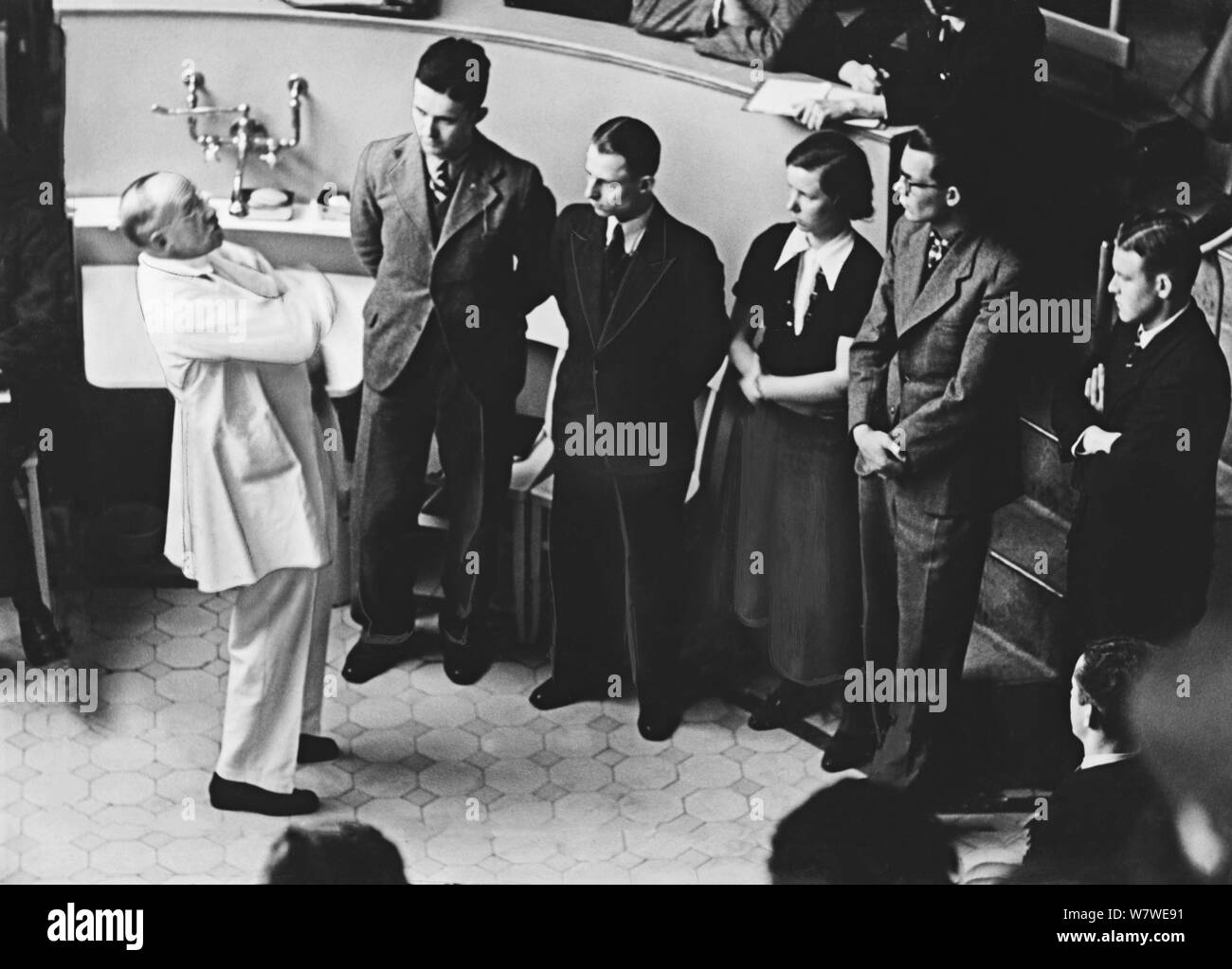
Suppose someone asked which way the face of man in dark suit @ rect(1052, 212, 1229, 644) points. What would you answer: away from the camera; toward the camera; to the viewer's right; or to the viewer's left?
to the viewer's left

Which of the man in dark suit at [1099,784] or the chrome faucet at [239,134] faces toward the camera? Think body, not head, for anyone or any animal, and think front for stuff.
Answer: the chrome faucet

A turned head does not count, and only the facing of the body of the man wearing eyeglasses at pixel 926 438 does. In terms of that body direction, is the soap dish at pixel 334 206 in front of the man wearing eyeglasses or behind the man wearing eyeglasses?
in front

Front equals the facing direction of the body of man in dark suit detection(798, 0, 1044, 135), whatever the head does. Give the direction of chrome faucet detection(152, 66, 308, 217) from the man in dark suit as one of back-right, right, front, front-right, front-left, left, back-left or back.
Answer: front-right

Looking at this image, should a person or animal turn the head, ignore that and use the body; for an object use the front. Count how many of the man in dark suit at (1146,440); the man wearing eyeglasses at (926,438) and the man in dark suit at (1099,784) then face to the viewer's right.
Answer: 0

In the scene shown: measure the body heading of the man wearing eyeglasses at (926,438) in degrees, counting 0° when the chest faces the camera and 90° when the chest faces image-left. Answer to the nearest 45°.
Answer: approximately 45°

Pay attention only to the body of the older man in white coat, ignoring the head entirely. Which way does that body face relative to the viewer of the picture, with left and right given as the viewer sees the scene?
facing to the right of the viewer

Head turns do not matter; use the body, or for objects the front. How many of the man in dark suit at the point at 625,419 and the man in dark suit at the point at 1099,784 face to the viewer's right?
0

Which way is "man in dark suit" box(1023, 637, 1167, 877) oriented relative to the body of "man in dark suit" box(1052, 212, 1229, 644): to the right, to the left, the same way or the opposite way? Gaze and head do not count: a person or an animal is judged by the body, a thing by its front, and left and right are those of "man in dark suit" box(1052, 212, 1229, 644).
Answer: to the right

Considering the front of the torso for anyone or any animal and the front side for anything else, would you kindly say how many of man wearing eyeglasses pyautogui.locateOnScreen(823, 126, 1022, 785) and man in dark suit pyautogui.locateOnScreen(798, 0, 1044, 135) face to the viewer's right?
0

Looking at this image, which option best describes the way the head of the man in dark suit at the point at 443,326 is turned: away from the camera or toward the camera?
toward the camera

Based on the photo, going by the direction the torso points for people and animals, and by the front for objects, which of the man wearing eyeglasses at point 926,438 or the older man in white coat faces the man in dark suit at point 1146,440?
the older man in white coat

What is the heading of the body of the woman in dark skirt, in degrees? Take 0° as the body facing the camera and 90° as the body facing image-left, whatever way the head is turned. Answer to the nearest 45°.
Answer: approximately 45°

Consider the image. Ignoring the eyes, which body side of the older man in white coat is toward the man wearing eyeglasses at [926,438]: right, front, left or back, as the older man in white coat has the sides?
front

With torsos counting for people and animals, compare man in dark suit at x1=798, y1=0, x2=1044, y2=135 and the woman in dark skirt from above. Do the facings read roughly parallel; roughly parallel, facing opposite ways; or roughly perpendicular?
roughly parallel

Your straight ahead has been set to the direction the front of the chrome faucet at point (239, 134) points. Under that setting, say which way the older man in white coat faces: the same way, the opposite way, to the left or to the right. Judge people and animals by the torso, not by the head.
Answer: to the left

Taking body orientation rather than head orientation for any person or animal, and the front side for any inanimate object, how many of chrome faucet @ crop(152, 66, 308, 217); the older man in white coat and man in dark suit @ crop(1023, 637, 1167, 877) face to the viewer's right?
1

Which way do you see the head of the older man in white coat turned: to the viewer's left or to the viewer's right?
to the viewer's right

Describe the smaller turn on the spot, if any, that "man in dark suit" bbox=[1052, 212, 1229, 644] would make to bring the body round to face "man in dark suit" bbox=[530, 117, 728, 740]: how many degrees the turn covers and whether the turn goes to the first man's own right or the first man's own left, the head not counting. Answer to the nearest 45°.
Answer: approximately 45° to the first man's own right
